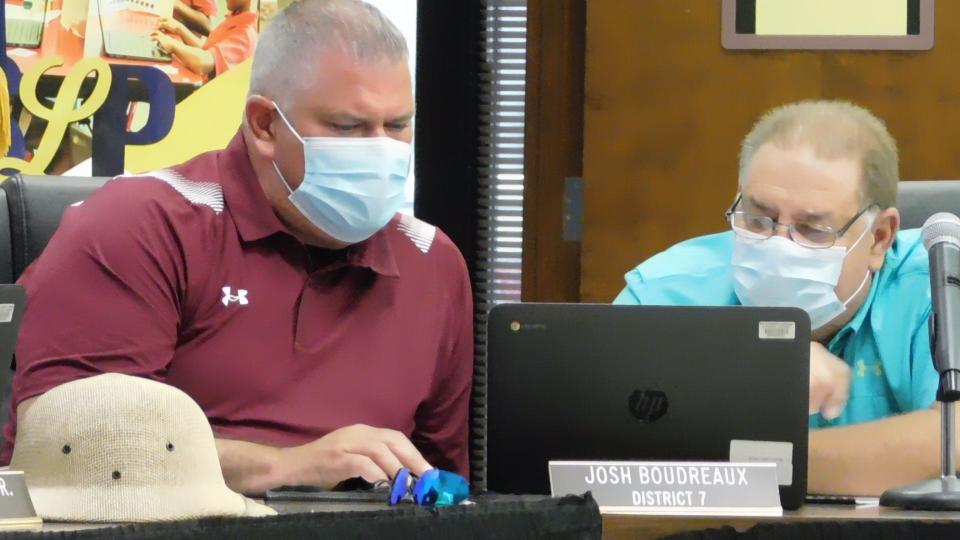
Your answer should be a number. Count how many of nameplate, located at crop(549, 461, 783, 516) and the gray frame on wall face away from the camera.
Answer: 0

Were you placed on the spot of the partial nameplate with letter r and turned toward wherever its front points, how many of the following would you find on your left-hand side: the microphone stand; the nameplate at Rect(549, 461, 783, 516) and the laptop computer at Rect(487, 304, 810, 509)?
3

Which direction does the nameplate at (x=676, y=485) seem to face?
toward the camera

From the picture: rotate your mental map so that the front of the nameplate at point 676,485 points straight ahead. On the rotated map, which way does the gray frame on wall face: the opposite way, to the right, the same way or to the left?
the same way

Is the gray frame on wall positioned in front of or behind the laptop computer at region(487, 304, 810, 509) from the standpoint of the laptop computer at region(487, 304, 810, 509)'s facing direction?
in front

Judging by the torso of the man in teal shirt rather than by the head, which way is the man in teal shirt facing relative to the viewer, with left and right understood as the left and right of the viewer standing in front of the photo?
facing the viewer and to the left of the viewer

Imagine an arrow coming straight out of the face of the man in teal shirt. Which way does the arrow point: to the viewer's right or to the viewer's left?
to the viewer's left

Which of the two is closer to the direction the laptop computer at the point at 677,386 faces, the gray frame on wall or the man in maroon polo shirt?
the gray frame on wall

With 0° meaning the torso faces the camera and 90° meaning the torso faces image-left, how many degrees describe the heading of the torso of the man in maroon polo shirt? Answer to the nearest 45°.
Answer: approximately 315°

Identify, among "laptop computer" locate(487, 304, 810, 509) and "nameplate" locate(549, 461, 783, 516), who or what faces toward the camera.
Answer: the nameplate

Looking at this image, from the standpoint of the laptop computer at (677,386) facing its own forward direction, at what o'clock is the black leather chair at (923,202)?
The black leather chair is roughly at 1 o'clock from the laptop computer.

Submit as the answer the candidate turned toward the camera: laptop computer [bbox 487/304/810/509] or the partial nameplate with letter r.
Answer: the partial nameplate with letter r

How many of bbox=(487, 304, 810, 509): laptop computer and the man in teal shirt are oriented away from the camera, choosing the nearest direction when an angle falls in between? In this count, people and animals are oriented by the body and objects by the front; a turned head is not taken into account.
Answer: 1

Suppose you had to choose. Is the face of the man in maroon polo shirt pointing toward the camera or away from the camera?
toward the camera

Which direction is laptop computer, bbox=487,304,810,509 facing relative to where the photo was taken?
away from the camera

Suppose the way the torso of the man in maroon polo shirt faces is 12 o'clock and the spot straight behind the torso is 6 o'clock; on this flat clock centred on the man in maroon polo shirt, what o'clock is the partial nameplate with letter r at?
The partial nameplate with letter r is roughly at 2 o'clock from the man in maroon polo shirt.
